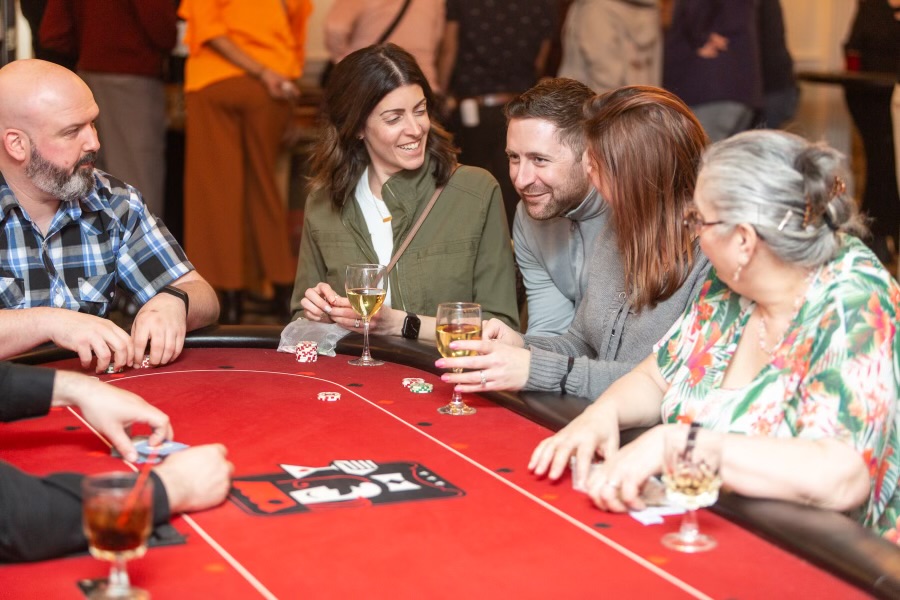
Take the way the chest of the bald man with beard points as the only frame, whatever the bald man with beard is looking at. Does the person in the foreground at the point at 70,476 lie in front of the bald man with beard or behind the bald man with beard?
in front

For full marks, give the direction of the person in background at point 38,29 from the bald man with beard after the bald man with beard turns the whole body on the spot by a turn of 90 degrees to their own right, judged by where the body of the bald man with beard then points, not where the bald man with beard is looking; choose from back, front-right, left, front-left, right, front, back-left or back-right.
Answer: back-right

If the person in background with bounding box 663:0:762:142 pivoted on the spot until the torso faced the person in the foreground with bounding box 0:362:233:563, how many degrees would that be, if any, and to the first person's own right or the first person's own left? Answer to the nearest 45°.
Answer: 0° — they already face them

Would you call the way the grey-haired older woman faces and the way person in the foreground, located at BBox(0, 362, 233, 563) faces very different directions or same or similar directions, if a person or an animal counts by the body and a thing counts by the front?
very different directions

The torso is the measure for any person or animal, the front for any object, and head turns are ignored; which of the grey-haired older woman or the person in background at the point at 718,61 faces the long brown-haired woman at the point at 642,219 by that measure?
the person in background

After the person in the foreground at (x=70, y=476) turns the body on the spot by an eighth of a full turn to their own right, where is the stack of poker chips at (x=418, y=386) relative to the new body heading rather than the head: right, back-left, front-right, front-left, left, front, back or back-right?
left

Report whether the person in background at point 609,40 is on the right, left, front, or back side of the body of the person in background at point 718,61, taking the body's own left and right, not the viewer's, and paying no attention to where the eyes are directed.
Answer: right

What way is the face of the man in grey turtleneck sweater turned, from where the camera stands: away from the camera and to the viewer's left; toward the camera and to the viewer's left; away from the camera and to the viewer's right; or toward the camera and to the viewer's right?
toward the camera and to the viewer's left

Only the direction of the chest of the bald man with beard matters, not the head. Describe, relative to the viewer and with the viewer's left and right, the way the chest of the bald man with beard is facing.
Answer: facing the viewer and to the right of the viewer

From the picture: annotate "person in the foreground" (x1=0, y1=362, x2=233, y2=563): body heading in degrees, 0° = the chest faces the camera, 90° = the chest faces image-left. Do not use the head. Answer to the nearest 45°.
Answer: approximately 270°

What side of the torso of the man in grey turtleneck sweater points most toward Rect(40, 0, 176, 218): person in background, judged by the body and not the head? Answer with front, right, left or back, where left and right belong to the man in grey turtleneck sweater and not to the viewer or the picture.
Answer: right

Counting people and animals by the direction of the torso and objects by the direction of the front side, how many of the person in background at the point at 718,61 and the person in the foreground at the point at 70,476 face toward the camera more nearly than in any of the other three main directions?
1
